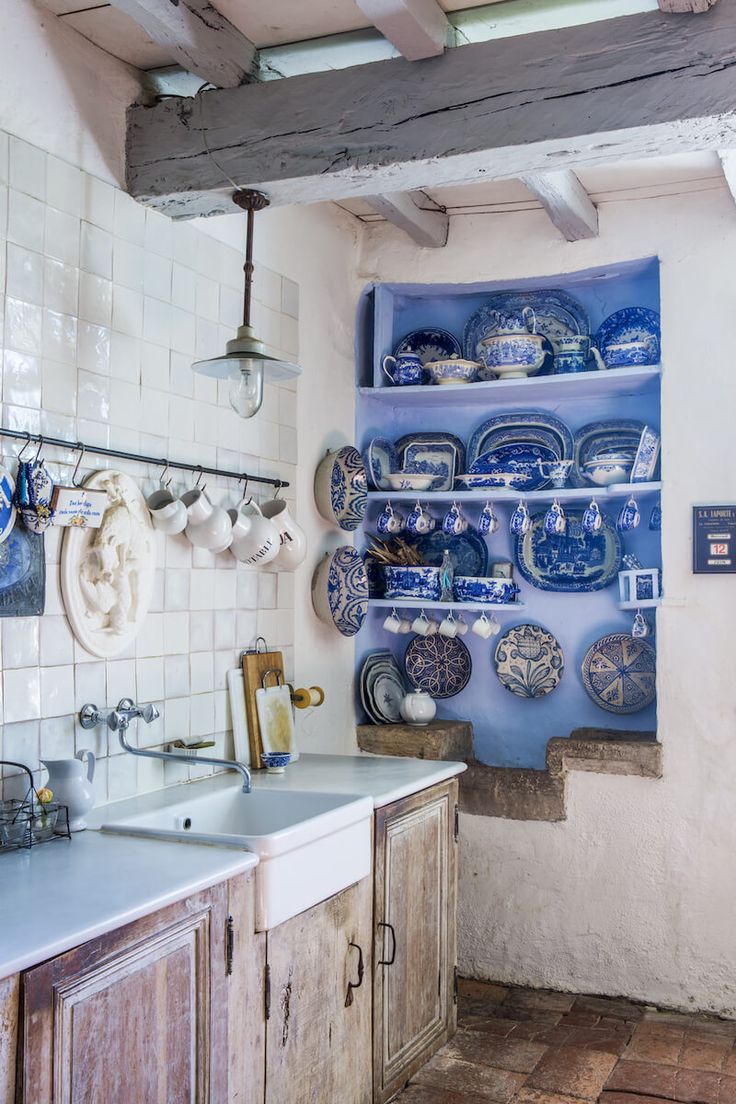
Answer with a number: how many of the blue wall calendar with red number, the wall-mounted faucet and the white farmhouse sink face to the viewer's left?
0

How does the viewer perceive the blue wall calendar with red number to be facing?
facing the viewer

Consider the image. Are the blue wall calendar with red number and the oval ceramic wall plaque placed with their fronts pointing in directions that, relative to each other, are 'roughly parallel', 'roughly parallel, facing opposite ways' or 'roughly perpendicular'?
roughly perpendicular

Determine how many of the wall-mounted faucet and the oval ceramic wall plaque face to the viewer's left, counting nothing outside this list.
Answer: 0

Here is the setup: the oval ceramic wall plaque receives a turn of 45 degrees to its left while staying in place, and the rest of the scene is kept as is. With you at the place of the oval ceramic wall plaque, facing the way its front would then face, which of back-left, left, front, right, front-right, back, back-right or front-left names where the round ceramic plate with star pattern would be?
front-left

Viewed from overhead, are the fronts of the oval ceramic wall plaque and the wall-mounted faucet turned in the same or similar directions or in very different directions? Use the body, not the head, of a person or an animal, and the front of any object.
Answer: same or similar directions

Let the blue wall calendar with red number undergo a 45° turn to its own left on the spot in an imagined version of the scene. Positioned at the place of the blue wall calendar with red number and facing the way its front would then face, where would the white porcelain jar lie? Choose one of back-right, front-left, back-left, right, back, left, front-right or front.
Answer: back-right

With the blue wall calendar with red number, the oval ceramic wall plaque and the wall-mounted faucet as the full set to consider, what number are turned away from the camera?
0

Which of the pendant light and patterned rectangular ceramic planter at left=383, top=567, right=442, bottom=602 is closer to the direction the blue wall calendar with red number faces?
the pendant light

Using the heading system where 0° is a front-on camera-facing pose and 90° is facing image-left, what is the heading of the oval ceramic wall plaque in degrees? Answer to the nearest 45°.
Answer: approximately 315°

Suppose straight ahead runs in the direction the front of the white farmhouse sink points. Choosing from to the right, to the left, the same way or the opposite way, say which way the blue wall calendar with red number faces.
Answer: to the right

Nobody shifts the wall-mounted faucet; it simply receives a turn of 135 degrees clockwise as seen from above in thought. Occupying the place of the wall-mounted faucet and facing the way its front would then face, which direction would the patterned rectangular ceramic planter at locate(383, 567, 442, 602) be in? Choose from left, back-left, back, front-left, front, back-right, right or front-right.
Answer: back-right

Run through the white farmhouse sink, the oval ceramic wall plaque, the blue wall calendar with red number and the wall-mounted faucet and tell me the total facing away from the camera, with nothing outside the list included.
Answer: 0

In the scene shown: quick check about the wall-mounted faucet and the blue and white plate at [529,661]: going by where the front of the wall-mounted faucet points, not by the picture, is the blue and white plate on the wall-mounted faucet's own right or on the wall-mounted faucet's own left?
on the wall-mounted faucet's own left

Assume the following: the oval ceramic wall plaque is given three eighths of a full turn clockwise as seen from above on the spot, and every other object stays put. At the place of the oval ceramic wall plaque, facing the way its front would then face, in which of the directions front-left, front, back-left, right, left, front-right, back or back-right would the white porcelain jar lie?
back-right

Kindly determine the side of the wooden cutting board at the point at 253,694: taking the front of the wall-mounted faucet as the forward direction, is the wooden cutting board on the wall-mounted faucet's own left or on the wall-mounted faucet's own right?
on the wall-mounted faucet's own left
